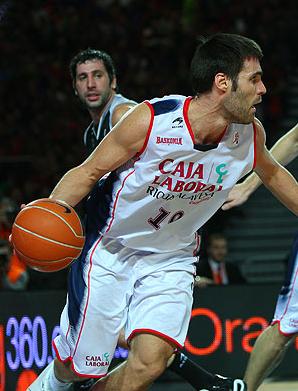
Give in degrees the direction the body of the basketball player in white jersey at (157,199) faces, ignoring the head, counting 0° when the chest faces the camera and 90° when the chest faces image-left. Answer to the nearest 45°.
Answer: approximately 315°

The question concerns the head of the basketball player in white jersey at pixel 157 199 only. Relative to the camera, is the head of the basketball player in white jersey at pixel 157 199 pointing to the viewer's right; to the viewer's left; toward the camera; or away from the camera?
to the viewer's right
